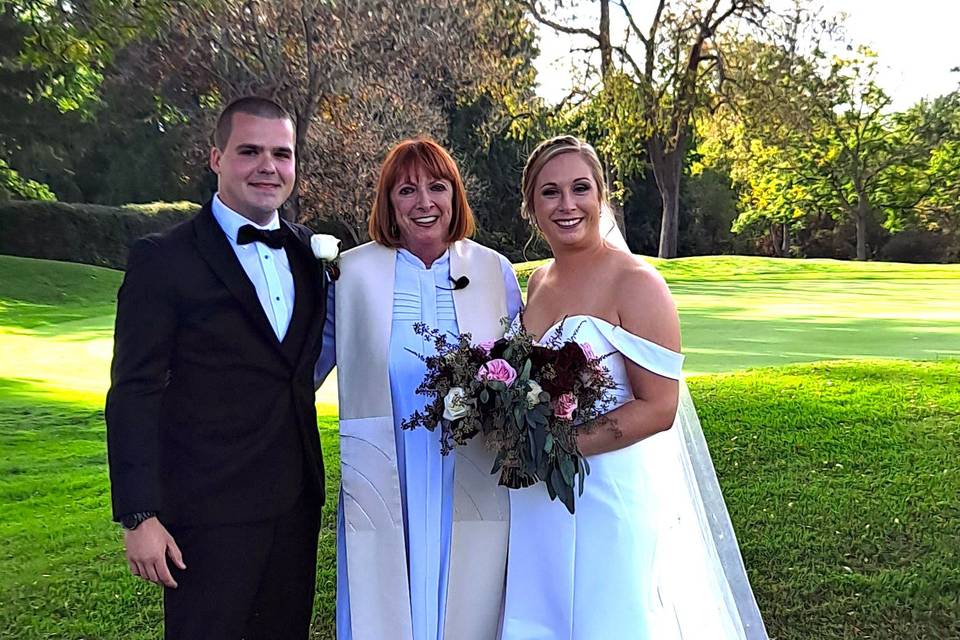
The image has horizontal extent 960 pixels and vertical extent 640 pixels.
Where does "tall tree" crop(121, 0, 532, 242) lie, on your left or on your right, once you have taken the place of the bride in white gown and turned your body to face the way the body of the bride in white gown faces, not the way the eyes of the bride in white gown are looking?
on your right

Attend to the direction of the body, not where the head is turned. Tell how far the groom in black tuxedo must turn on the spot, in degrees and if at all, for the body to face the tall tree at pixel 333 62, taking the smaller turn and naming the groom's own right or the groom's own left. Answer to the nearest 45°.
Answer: approximately 135° to the groom's own left

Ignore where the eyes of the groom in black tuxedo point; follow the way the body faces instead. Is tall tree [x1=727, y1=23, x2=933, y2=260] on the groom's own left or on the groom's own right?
on the groom's own left

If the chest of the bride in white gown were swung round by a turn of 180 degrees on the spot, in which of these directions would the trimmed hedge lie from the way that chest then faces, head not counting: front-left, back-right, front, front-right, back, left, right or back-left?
left

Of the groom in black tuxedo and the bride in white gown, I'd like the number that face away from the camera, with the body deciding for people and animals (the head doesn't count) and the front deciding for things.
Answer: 0

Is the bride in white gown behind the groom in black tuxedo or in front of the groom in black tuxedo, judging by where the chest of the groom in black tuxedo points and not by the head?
in front

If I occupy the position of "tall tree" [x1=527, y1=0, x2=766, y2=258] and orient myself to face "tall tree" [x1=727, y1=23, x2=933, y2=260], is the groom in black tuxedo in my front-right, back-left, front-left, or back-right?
back-right
